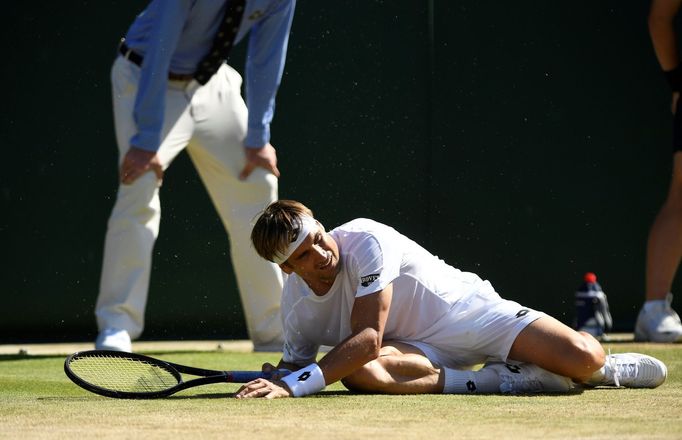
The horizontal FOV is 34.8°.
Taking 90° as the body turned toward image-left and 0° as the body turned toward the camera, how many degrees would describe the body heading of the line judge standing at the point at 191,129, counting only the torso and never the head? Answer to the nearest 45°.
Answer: approximately 315°

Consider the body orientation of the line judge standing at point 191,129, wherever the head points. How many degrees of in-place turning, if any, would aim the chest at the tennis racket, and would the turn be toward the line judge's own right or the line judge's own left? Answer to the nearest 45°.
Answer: approximately 45° to the line judge's own right
